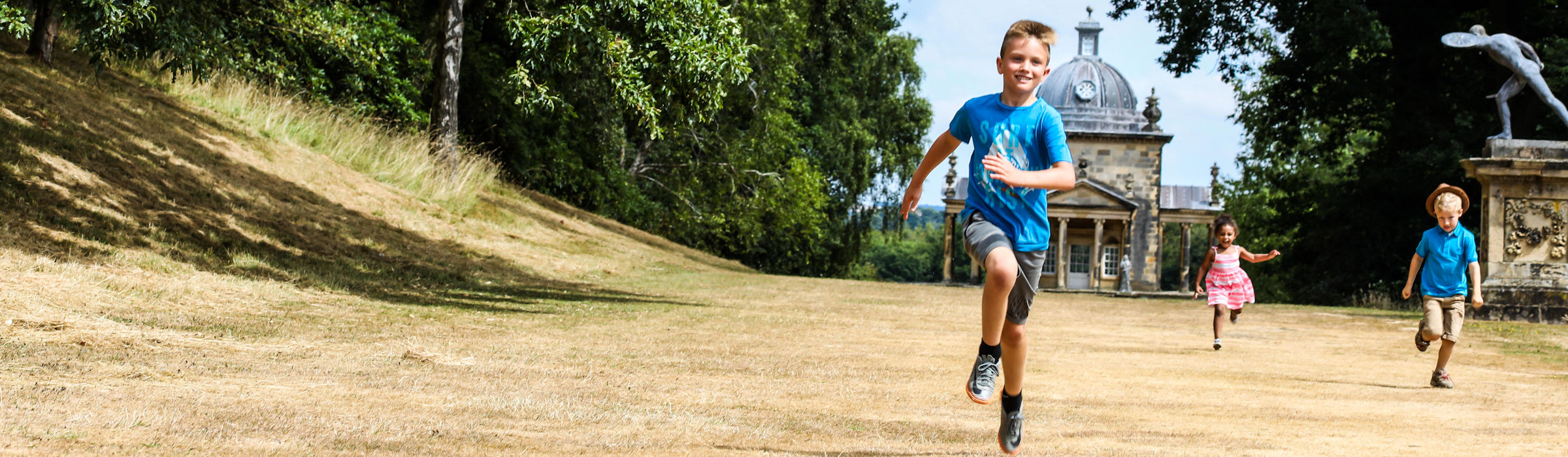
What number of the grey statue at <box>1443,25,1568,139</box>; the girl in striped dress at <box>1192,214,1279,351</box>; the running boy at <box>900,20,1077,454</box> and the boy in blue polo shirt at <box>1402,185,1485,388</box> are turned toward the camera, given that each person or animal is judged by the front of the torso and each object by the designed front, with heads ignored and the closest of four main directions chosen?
3

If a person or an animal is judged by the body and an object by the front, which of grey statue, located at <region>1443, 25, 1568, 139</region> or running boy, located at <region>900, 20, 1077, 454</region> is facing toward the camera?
the running boy

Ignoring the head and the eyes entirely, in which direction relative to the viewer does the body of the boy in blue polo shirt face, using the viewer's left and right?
facing the viewer

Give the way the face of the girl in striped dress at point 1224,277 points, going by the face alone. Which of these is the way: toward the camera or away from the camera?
toward the camera

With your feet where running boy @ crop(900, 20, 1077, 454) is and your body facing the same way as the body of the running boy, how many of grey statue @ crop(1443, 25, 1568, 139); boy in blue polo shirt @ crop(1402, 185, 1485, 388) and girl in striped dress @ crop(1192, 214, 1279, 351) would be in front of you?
0

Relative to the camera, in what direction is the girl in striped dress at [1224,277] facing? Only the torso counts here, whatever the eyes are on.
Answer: toward the camera

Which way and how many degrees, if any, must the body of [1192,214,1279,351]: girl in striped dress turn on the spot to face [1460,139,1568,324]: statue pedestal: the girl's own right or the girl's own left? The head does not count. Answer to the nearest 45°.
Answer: approximately 135° to the girl's own left

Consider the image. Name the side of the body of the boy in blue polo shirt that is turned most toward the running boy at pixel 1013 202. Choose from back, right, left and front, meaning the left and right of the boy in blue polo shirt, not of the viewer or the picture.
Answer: front

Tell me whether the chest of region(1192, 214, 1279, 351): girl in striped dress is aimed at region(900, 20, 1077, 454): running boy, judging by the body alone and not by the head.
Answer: yes

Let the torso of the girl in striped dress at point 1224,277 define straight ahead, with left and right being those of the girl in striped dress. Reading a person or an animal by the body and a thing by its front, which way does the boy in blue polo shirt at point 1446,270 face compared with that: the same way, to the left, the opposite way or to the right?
the same way

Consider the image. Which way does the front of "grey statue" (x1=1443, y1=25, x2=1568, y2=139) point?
to the viewer's left

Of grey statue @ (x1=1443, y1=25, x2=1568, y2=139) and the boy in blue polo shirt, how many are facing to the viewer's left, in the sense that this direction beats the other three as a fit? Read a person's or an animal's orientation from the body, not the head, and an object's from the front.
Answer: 1

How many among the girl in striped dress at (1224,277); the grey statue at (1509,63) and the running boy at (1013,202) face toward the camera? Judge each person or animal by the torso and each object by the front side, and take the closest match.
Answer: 2

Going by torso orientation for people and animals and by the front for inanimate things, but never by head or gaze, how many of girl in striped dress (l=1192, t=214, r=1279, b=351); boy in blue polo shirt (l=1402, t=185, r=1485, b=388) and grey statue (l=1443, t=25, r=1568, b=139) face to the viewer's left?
1

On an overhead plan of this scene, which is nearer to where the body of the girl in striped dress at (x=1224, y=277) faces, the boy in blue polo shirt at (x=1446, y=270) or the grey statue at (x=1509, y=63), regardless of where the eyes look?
the boy in blue polo shirt

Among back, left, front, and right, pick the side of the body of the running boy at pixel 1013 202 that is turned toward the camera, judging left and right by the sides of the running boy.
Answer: front

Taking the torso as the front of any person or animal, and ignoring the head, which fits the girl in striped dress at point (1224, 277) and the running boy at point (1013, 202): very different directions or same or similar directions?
same or similar directions
